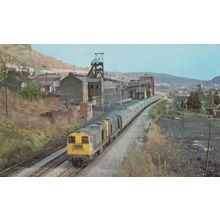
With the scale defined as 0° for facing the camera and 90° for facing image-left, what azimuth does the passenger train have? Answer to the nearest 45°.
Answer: approximately 45°

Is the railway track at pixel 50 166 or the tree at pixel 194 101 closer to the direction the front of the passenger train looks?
the railway track
